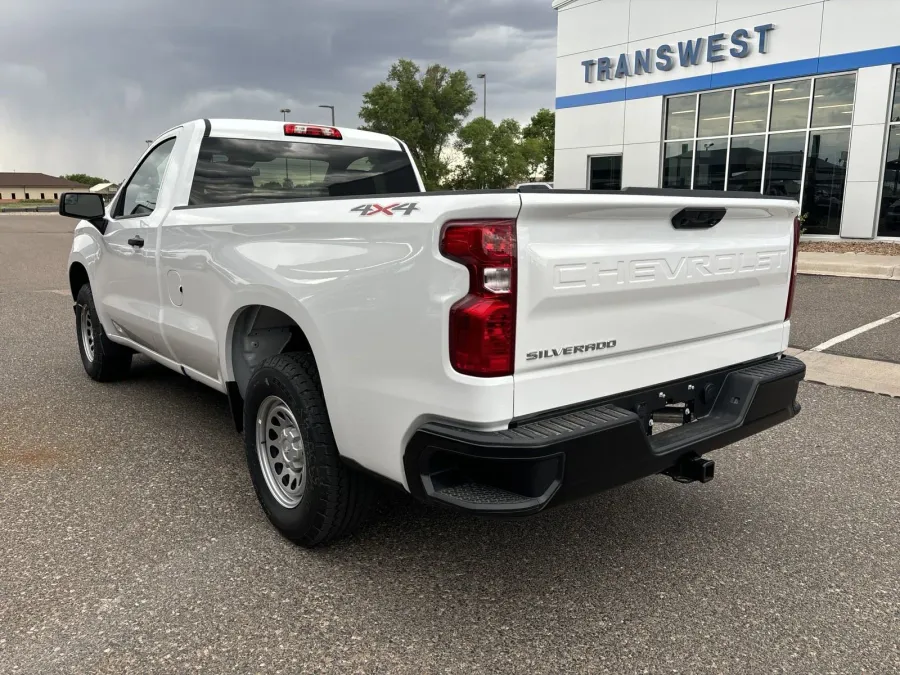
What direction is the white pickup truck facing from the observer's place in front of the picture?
facing away from the viewer and to the left of the viewer

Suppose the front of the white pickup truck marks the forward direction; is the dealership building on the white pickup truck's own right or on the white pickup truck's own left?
on the white pickup truck's own right

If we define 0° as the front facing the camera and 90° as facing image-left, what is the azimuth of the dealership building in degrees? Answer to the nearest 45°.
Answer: approximately 45°

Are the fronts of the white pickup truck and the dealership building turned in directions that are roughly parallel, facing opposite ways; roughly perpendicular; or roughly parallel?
roughly perpendicular

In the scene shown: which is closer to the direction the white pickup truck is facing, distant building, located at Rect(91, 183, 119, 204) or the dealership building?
the distant building
